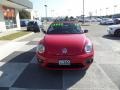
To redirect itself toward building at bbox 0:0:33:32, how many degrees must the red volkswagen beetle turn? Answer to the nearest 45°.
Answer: approximately 180°

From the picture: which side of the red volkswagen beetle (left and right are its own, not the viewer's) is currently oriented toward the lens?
front
